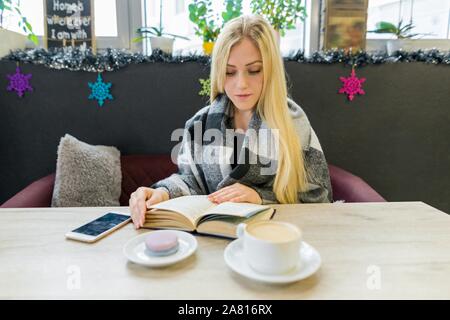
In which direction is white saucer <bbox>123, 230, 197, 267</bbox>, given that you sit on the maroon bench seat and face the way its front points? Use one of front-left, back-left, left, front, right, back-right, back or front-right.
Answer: front

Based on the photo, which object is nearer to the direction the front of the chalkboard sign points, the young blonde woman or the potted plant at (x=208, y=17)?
the young blonde woman

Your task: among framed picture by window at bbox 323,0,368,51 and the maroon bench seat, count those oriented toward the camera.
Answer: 2

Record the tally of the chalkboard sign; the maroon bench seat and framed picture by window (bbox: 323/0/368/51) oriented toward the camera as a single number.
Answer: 3

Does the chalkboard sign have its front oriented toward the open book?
yes

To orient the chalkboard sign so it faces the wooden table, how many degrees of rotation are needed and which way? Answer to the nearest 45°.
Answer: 0° — it already faces it

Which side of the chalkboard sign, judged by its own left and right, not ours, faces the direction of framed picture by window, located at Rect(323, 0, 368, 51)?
left

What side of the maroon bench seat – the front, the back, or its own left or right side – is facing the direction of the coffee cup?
front

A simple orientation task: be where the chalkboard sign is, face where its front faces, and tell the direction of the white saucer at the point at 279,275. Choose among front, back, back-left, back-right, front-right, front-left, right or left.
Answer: front

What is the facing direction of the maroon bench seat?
toward the camera

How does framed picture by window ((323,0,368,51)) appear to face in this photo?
toward the camera

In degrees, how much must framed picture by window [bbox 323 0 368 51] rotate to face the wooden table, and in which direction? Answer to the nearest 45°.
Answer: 0° — it already faces it
